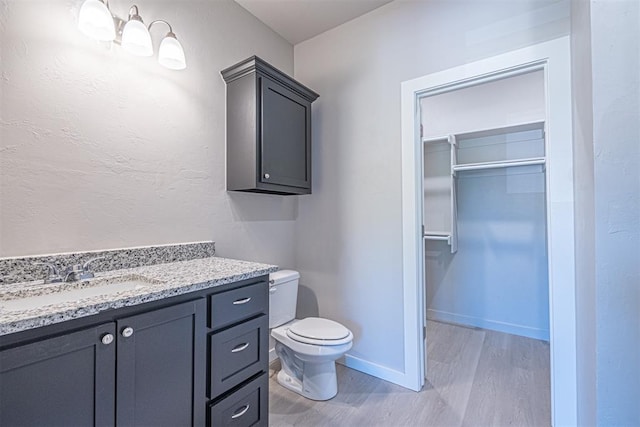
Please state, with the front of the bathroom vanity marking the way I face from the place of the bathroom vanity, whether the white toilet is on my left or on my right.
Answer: on my left

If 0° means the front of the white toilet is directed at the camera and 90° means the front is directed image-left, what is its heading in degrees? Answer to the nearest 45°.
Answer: approximately 315°

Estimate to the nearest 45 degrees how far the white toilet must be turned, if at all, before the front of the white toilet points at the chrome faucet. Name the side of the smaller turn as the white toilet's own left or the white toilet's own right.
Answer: approximately 90° to the white toilet's own right

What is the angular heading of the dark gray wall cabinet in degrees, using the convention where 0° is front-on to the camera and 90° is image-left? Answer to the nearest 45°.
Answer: approximately 315°
